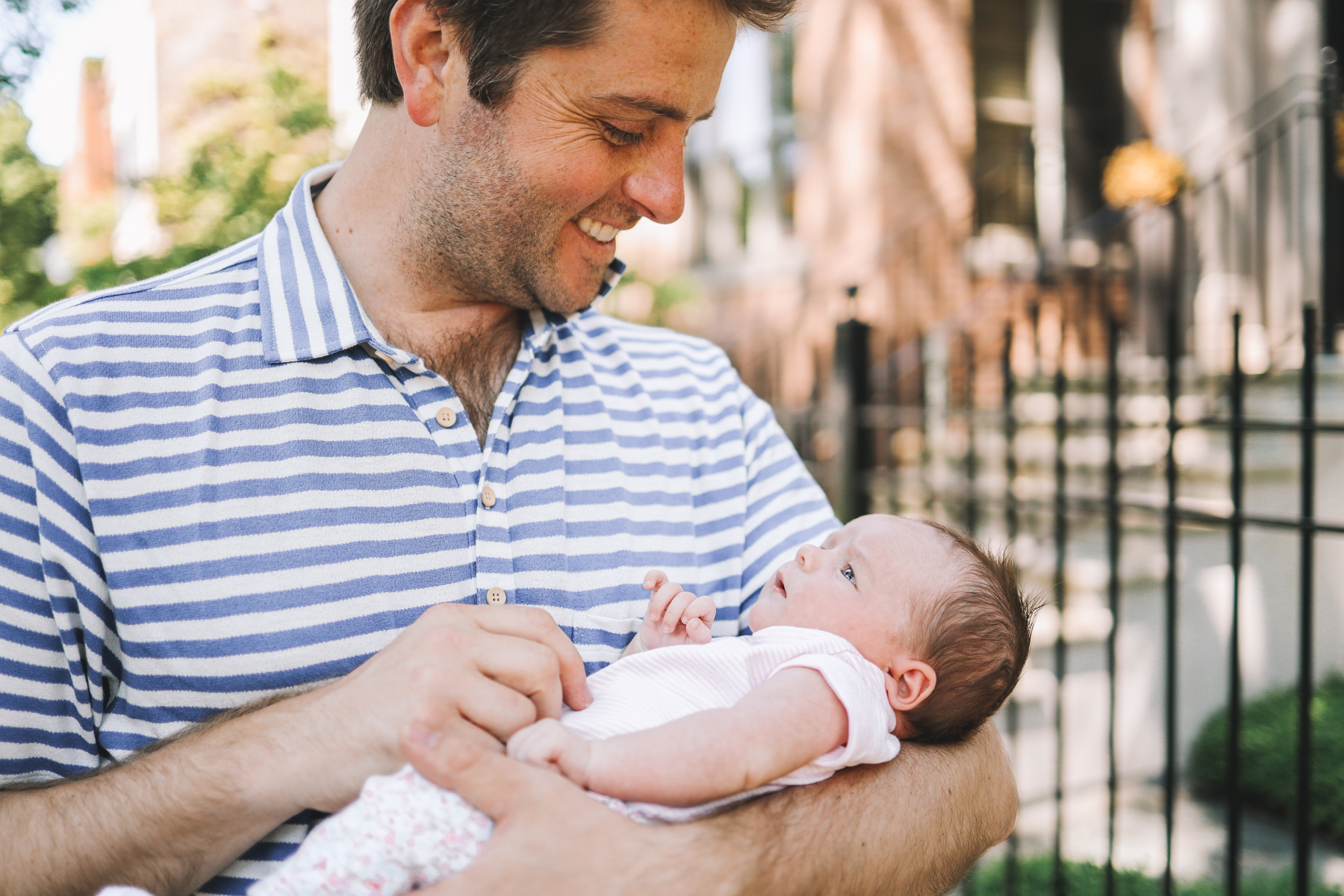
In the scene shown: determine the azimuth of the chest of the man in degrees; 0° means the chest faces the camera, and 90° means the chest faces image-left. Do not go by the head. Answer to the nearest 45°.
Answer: approximately 315°

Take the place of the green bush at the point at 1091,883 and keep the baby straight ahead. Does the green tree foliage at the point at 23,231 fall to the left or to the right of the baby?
right

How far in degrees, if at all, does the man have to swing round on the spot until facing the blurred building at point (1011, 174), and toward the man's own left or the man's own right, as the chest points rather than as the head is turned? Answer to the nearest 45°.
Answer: approximately 90° to the man's own left

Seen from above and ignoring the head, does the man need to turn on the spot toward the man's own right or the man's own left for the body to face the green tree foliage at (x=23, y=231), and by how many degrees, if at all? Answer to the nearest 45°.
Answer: approximately 180°

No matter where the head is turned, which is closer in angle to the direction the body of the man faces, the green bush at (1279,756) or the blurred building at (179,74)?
the green bush

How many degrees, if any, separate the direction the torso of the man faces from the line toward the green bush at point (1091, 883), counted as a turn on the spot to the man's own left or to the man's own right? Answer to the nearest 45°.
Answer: approximately 90° to the man's own left

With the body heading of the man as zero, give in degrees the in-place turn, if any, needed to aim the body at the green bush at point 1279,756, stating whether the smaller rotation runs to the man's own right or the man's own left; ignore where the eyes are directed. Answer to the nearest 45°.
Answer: approximately 90° to the man's own left

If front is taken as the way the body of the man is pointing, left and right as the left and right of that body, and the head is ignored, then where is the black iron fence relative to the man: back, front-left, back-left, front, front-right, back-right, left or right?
left

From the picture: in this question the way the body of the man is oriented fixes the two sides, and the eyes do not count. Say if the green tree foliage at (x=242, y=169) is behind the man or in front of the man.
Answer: behind

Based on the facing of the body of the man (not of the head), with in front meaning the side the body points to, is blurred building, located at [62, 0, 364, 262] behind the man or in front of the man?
behind
